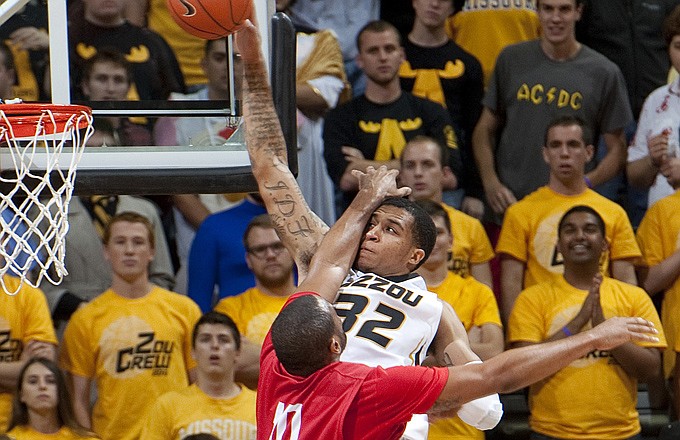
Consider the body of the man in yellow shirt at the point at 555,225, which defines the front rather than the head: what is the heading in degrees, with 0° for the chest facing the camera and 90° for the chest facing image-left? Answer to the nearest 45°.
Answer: approximately 0°

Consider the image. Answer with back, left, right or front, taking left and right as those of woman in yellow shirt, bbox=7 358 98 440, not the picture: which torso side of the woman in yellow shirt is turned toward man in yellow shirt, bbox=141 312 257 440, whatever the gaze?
left

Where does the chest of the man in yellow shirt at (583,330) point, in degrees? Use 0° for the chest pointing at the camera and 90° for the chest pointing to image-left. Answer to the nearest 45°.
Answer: approximately 0°

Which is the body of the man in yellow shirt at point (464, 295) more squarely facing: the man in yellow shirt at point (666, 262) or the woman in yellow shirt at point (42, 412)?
the woman in yellow shirt

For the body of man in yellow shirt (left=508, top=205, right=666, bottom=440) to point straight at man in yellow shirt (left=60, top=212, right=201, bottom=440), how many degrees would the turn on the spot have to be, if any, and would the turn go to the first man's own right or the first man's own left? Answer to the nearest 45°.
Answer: approximately 90° to the first man's own right
